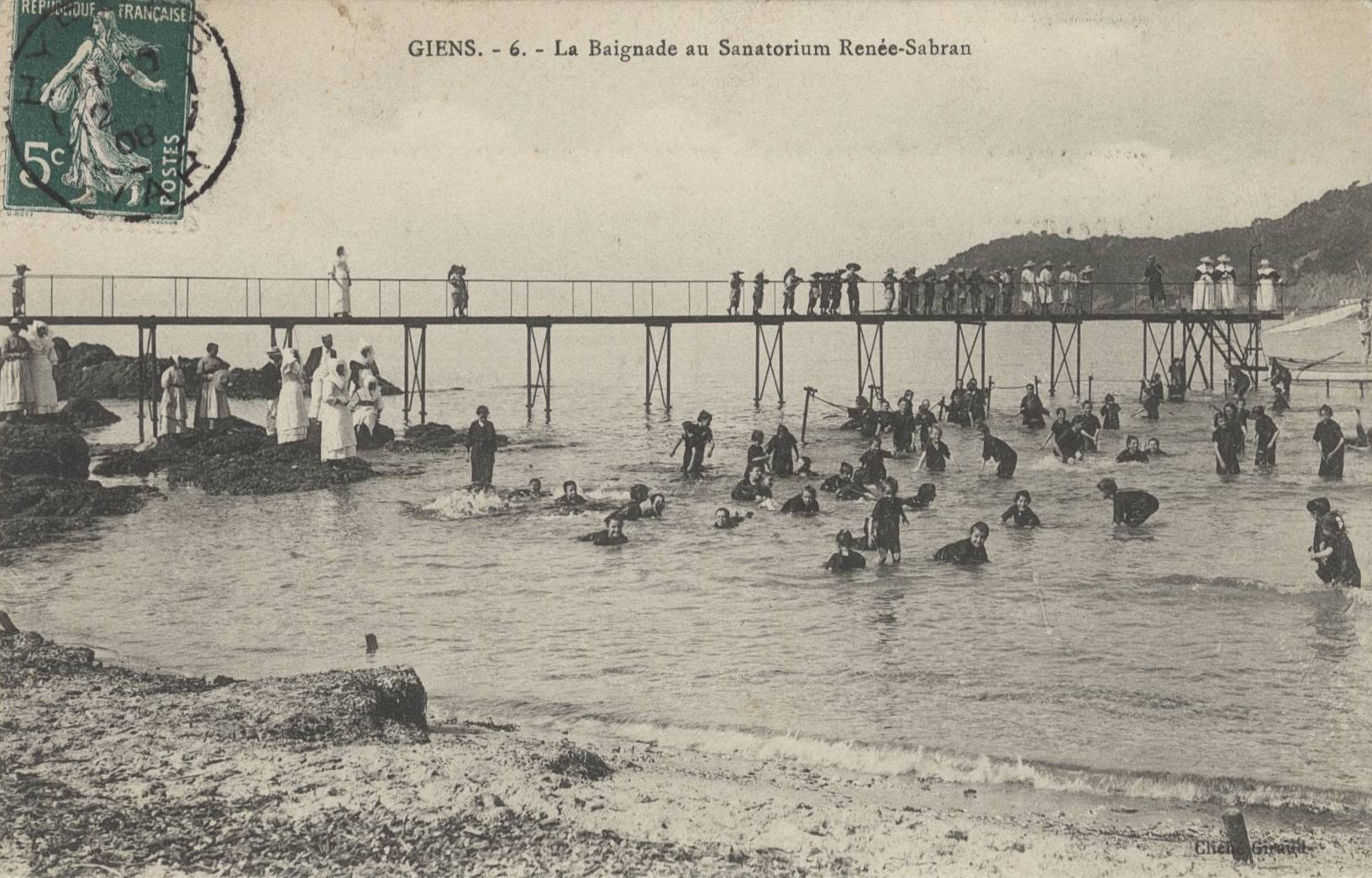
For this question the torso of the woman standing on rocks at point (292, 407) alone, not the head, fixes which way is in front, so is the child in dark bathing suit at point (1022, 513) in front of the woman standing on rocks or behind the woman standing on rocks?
in front

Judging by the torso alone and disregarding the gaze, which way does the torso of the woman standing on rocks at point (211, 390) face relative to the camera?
toward the camera

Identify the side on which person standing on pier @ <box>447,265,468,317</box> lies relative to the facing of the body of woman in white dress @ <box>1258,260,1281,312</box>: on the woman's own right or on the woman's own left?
on the woman's own right

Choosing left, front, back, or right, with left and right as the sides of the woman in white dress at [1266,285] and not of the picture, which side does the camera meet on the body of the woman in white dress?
front

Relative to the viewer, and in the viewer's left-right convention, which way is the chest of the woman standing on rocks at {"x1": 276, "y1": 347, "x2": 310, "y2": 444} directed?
facing the viewer and to the right of the viewer

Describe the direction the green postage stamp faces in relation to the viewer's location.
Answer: facing the viewer

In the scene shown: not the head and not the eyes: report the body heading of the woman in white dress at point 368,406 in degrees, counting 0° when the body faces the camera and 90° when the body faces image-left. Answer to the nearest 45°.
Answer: approximately 0°

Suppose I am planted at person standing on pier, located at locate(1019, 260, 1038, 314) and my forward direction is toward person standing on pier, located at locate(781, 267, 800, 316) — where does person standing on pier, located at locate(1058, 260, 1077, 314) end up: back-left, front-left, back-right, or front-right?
back-right

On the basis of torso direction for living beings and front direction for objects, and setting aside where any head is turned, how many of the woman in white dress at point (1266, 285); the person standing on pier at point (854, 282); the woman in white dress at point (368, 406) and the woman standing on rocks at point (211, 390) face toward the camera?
4

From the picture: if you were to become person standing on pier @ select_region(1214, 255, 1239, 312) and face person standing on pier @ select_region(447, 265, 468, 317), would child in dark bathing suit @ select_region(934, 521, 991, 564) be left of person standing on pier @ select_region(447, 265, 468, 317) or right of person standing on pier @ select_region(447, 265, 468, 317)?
left
